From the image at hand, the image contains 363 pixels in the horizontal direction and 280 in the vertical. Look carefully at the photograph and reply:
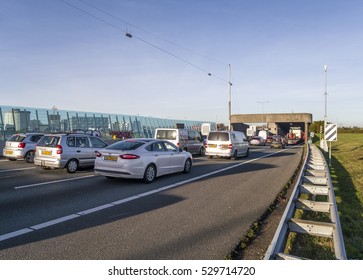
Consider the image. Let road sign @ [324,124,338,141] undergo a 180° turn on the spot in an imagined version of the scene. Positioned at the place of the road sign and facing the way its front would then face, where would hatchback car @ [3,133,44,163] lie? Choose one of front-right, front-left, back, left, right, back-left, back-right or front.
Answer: back-left

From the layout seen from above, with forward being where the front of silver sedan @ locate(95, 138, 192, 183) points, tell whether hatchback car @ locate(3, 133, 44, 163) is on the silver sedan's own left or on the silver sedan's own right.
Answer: on the silver sedan's own left

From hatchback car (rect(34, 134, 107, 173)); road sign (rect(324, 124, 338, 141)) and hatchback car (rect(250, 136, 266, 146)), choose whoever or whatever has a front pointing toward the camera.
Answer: the road sign

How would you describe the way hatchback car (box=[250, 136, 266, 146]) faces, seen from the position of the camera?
facing away from the viewer and to the right of the viewer

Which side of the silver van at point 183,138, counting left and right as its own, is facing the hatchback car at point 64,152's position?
back

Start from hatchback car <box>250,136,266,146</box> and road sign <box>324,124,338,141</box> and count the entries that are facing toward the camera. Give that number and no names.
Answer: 1

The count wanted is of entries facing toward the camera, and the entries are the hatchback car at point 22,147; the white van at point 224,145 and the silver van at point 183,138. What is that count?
0

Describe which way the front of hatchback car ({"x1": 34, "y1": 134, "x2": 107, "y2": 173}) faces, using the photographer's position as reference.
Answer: facing away from the viewer and to the right of the viewer

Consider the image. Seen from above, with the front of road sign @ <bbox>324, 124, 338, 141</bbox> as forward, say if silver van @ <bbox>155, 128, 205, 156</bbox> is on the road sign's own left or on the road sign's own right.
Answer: on the road sign's own right

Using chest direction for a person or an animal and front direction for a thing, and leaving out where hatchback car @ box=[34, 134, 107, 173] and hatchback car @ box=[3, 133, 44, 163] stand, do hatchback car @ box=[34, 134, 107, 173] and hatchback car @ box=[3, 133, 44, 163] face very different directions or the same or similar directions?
same or similar directions

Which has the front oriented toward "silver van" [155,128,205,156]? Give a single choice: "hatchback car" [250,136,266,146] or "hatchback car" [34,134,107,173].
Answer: "hatchback car" [34,134,107,173]

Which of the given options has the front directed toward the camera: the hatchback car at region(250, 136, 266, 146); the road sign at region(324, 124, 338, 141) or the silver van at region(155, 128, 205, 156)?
the road sign

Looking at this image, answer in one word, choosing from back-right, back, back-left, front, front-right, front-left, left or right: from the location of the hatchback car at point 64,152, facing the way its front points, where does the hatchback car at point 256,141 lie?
front

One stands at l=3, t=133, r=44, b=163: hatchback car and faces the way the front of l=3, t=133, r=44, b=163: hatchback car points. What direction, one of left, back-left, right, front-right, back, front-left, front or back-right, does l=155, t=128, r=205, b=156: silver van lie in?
front-right

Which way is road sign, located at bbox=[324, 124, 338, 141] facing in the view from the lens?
facing the viewer

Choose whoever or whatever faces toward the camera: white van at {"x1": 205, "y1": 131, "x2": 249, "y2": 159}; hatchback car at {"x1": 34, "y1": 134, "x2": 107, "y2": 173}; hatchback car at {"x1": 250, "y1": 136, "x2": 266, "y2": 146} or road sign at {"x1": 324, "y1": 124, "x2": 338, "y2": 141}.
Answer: the road sign

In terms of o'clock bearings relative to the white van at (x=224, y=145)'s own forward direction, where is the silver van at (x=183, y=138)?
the silver van at (x=183, y=138) is roughly at 8 o'clock from the white van at (x=224, y=145).

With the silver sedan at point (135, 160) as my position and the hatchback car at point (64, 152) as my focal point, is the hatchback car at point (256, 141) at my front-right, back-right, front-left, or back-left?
front-right
